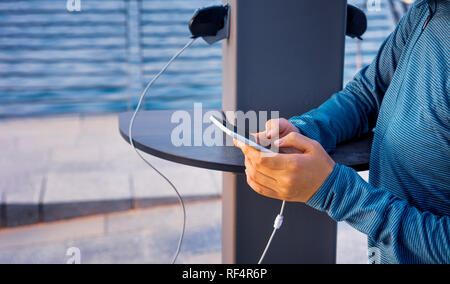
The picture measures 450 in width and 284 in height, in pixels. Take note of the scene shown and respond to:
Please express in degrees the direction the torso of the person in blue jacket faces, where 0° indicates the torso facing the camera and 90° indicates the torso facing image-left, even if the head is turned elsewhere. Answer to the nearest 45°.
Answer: approximately 45°
